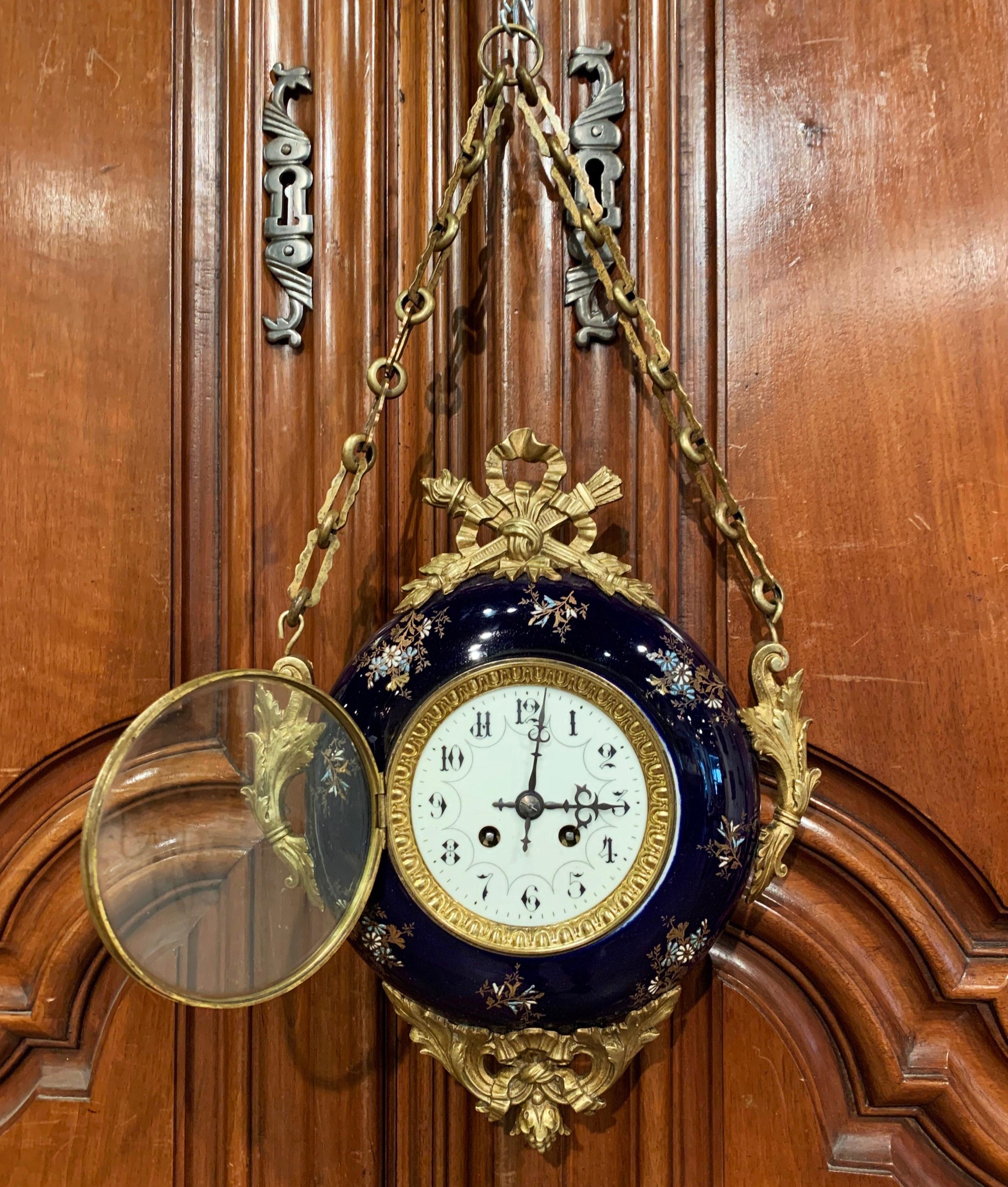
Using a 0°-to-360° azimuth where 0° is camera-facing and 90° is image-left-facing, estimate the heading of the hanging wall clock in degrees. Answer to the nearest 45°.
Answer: approximately 0°
